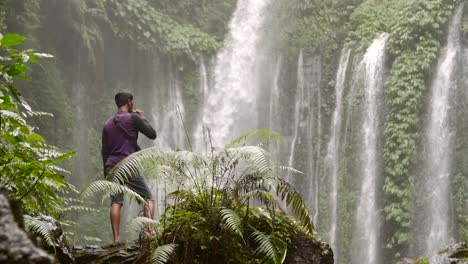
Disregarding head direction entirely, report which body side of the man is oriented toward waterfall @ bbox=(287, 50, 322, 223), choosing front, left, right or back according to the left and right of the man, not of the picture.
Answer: front

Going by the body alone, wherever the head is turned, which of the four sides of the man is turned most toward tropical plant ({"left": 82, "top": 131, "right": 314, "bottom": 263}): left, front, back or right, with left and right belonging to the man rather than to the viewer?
right

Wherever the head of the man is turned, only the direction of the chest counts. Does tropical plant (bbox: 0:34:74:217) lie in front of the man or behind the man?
behind

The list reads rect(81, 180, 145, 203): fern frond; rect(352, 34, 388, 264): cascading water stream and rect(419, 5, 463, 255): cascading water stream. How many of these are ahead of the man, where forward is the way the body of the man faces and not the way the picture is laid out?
2

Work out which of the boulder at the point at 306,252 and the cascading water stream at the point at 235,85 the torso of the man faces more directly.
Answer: the cascading water stream

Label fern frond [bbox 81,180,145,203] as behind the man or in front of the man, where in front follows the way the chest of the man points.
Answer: behind

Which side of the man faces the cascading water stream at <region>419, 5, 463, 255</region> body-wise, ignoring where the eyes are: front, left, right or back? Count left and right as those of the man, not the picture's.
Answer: front

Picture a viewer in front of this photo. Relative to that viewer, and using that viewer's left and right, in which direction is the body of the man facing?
facing away from the viewer and to the right of the viewer

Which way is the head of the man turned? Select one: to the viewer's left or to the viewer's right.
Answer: to the viewer's right
